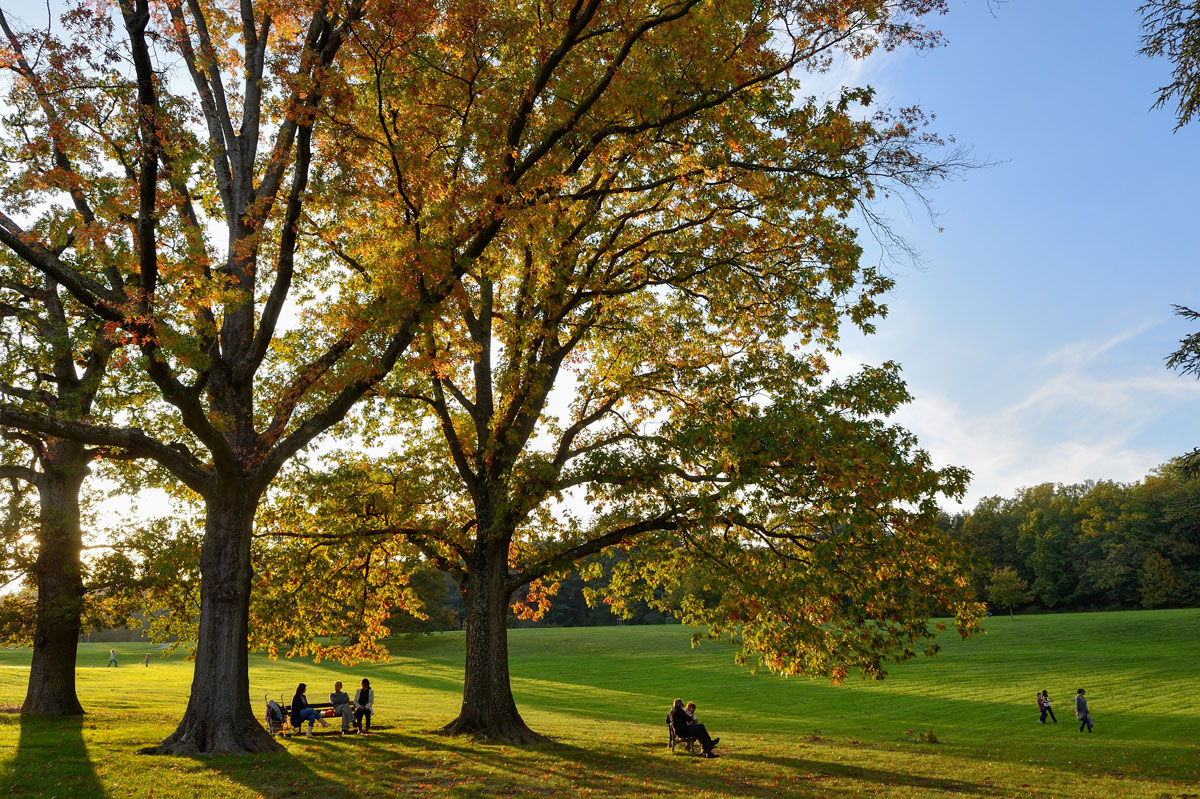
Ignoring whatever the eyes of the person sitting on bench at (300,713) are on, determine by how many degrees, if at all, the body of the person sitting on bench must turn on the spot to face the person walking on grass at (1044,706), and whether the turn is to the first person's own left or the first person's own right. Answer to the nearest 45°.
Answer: approximately 45° to the first person's own left

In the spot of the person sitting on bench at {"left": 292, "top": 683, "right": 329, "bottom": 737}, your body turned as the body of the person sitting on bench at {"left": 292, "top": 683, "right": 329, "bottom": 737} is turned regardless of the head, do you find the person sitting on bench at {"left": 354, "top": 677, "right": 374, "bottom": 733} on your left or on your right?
on your left

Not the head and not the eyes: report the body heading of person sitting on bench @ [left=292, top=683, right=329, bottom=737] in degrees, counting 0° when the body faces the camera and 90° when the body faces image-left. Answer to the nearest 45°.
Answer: approximately 315°

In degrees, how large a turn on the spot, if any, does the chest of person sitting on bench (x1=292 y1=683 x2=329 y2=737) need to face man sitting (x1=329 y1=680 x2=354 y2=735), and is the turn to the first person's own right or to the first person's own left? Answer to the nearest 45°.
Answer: approximately 45° to the first person's own left

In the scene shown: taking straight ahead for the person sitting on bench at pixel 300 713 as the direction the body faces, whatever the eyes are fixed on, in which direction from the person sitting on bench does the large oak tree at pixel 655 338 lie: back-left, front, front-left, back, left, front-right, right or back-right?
front

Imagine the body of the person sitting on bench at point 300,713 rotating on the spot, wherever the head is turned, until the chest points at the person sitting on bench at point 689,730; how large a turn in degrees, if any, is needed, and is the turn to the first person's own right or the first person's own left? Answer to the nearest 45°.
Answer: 0° — they already face them

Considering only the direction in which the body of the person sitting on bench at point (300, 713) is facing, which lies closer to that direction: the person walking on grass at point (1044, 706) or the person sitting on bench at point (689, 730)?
the person sitting on bench
